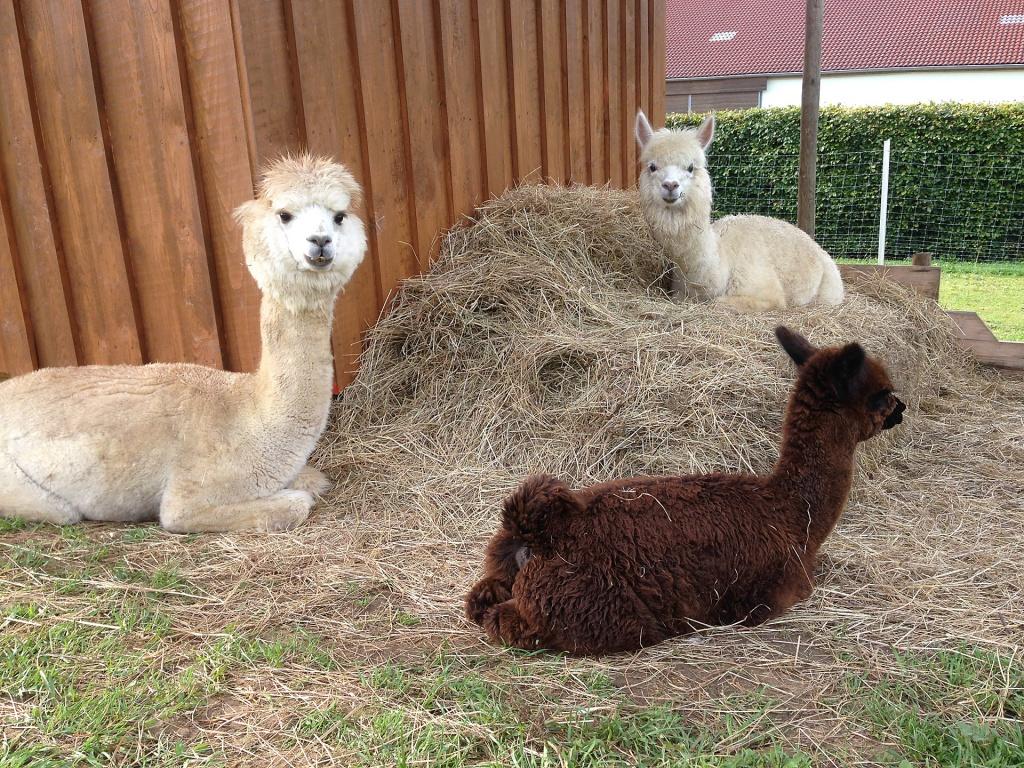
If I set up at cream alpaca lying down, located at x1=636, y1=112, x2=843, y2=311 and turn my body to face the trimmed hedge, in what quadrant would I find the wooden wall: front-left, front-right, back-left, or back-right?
back-left

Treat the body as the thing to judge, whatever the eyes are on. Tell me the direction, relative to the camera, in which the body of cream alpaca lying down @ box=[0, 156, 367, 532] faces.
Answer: to the viewer's right

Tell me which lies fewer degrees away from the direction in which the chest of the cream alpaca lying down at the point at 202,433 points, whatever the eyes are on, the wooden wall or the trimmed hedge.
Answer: the trimmed hedge
